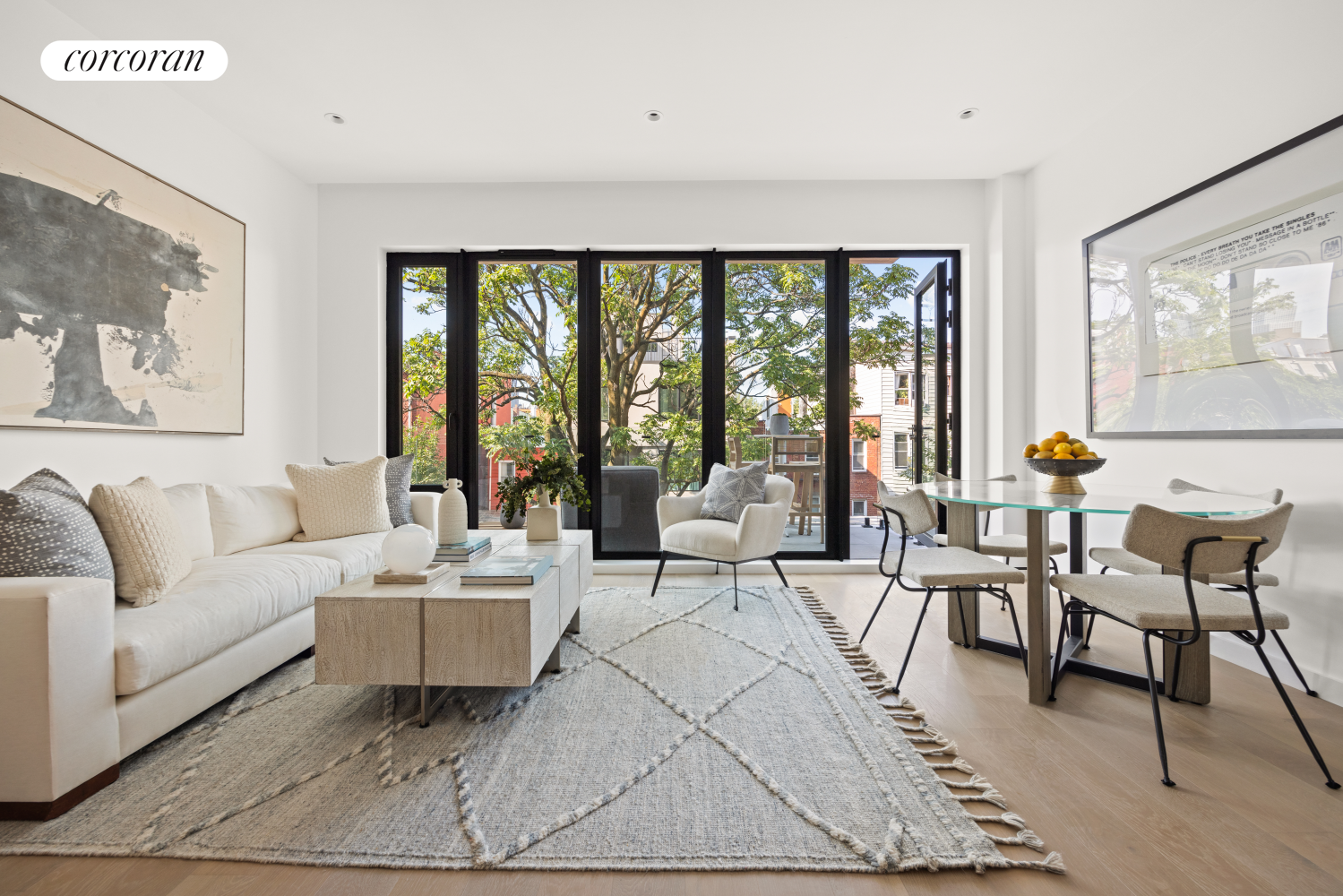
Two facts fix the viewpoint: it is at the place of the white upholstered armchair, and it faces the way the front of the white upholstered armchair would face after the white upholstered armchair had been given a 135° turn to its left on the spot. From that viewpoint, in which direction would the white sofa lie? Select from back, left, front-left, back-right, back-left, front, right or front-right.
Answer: back-right

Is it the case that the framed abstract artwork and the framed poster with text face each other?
yes

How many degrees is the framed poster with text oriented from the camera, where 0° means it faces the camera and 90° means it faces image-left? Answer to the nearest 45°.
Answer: approximately 45°

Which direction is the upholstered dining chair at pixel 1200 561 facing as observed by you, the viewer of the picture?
facing away from the viewer and to the left of the viewer

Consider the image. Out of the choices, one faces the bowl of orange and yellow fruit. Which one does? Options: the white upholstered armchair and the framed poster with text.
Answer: the framed poster with text

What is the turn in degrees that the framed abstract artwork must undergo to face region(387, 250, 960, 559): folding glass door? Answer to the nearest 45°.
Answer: approximately 45° to its left

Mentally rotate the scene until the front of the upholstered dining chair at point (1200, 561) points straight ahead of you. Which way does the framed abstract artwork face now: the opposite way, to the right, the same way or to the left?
to the right

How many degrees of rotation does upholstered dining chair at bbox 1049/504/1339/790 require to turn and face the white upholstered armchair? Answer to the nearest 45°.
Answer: approximately 45° to its left

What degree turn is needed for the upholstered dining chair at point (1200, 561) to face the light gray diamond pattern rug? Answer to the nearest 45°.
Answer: approximately 90° to its left

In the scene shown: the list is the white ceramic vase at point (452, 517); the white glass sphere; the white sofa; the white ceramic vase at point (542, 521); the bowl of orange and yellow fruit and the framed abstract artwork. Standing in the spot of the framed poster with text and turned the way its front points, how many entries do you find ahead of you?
6

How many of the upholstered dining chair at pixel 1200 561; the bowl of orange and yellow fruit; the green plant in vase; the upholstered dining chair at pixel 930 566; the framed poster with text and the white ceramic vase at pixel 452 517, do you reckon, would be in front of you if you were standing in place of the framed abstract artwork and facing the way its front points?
6

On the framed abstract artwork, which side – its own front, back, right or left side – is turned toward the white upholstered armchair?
front

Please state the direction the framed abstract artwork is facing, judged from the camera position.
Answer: facing the viewer and to the right of the viewer

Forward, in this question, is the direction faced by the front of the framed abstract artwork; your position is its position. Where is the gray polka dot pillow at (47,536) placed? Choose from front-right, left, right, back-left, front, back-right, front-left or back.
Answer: front-right

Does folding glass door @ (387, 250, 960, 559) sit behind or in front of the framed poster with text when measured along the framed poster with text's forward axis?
in front

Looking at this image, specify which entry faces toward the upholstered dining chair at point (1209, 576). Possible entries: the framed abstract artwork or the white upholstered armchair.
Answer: the framed abstract artwork
